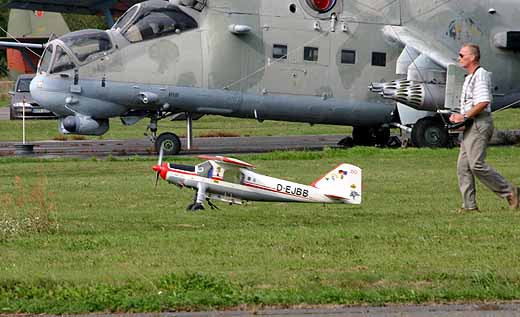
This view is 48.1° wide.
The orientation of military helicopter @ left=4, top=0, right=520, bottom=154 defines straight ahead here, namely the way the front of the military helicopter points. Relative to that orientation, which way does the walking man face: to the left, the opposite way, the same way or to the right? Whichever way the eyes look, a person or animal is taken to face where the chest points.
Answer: the same way

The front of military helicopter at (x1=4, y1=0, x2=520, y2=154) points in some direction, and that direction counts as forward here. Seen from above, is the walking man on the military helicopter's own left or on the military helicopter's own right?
on the military helicopter's own left

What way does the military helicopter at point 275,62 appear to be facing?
to the viewer's left

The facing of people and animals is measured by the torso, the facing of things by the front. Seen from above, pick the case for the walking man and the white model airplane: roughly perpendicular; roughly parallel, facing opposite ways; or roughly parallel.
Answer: roughly parallel

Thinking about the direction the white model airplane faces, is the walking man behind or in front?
behind

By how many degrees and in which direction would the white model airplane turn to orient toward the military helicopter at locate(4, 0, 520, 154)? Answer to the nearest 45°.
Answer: approximately 90° to its right

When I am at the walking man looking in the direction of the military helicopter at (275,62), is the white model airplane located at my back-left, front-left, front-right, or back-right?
front-left

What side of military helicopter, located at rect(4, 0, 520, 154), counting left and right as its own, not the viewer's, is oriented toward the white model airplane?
left

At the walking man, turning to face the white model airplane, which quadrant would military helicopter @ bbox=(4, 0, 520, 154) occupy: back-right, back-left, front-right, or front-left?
front-right

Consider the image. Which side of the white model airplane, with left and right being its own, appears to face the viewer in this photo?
left

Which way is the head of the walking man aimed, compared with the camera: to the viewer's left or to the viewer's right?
to the viewer's left
